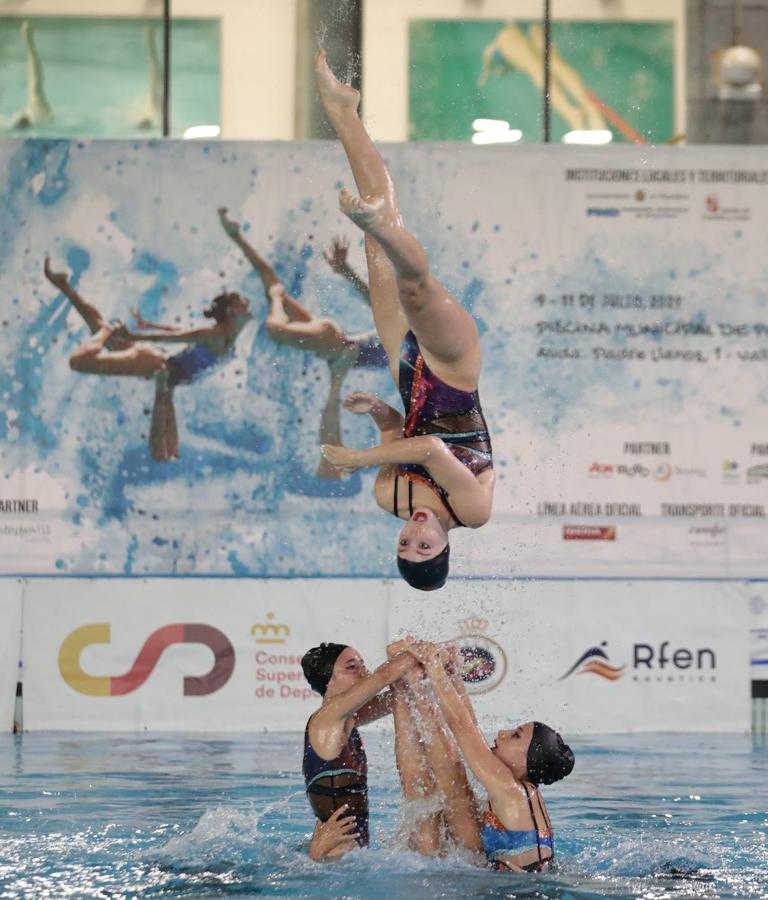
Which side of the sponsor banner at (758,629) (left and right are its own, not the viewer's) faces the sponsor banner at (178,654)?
right

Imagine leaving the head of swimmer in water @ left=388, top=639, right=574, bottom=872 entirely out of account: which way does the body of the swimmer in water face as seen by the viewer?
to the viewer's left

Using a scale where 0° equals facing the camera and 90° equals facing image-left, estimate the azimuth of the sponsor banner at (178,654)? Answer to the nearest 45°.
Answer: approximately 0°

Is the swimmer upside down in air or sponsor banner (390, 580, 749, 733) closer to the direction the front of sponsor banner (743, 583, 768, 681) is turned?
the swimmer upside down in air

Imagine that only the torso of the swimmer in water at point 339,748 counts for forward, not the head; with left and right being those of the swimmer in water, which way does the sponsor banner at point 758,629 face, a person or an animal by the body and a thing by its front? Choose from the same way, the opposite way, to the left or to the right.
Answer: to the right

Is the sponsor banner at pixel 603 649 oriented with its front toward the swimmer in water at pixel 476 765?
yes

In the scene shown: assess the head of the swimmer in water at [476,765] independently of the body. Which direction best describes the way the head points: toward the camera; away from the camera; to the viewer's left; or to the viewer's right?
to the viewer's left

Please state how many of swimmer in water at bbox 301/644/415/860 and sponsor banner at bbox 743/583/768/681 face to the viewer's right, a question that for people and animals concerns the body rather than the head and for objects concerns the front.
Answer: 1

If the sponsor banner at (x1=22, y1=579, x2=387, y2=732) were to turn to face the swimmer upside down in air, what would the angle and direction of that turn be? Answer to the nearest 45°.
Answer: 0° — it already faces them

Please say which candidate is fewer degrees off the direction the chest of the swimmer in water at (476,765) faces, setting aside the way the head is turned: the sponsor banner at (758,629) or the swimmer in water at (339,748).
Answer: the swimmer in water

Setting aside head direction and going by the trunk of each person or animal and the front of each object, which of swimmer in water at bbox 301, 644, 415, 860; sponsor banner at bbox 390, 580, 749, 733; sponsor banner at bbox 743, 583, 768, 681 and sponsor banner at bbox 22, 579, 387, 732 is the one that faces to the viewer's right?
the swimmer in water

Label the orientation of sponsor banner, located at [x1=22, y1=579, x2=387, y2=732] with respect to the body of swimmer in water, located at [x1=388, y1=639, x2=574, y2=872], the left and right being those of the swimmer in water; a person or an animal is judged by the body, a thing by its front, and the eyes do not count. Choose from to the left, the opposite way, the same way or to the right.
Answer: to the left

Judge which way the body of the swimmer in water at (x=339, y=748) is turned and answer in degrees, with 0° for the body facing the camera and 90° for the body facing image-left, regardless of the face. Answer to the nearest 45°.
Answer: approximately 270°
